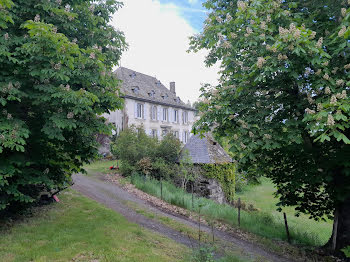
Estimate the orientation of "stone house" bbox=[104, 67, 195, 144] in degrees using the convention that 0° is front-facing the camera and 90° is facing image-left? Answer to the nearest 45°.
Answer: approximately 315°

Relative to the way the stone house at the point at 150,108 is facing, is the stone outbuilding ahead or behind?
ahead

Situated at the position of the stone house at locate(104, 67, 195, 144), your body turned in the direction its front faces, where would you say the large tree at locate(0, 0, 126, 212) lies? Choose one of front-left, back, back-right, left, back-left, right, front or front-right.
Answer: front-right

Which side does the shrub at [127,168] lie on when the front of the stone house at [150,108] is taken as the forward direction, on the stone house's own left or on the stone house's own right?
on the stone house's own right

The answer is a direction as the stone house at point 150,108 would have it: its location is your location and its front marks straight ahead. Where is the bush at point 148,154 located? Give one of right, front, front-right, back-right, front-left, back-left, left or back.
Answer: front-right

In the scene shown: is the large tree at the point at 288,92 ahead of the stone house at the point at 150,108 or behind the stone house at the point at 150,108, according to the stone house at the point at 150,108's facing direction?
ahead
